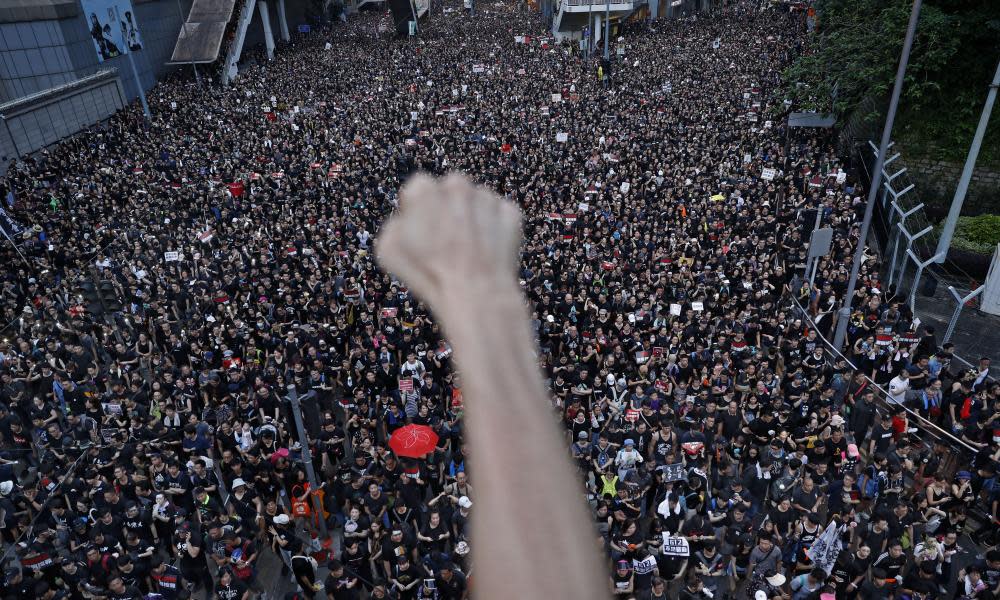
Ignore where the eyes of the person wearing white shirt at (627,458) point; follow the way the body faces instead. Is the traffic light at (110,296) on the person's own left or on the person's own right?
on the person's own right

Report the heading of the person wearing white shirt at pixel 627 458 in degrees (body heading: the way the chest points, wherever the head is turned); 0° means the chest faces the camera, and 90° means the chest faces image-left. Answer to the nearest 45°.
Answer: approximately 0°

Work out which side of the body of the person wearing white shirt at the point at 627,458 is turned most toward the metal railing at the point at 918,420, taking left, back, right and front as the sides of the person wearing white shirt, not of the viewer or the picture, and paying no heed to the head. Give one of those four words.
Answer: left

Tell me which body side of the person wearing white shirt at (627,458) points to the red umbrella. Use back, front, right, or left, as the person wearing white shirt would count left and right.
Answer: right
